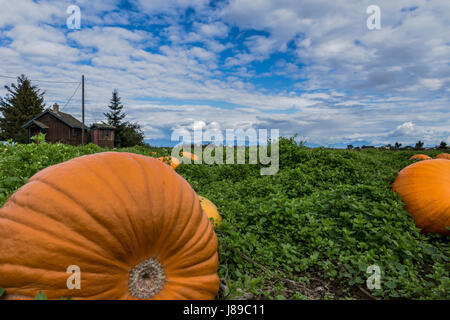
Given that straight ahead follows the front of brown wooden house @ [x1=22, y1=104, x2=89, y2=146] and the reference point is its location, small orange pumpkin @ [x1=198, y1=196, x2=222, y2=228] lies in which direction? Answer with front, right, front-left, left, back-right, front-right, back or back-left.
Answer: front-left

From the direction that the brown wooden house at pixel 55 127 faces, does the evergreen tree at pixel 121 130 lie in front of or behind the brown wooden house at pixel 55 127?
behind

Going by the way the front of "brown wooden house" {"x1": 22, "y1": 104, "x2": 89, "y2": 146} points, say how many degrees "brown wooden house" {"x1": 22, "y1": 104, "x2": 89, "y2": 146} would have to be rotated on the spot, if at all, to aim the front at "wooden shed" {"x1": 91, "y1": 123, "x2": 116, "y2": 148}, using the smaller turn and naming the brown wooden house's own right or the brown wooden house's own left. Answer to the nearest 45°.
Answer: approximately 135° to the brown wooden house's own left

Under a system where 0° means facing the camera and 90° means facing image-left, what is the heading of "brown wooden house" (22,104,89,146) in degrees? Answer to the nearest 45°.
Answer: approximately 45°

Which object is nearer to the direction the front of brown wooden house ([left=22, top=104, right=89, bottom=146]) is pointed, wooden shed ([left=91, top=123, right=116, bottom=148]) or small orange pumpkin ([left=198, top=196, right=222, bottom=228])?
the small orange pumpkin

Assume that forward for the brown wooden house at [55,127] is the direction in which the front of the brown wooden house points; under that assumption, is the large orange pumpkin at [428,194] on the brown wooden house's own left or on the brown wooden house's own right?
on the brown wooden house's own left

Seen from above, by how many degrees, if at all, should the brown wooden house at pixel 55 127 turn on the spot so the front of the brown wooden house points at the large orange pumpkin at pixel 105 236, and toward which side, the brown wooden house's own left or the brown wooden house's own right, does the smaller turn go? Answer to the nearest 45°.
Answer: approximately 45° to the brown wooden house's own left
